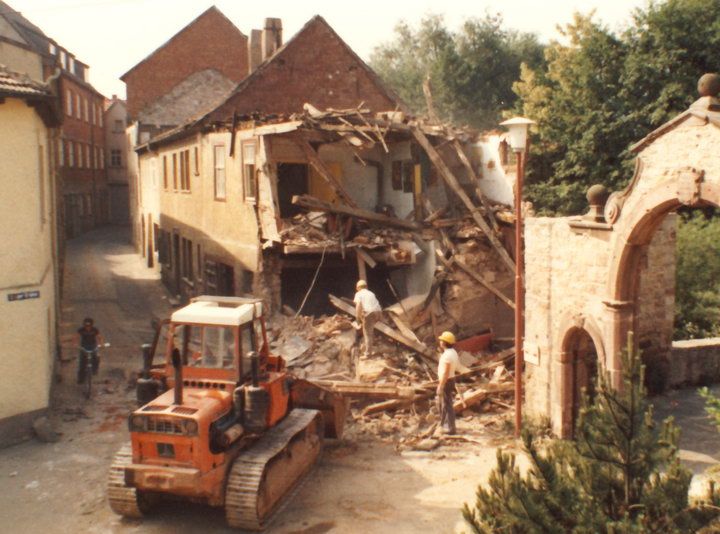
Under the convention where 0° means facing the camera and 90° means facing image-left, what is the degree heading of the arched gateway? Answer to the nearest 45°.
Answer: approximately 45°

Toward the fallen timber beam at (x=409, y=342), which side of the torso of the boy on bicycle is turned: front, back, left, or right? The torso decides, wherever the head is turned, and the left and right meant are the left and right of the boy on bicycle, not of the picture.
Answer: left

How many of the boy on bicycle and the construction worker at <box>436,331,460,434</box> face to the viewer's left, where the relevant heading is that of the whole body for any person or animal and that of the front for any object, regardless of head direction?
1

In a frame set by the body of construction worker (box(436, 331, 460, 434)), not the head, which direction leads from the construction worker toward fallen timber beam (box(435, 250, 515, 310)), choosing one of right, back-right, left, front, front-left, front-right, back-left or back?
right

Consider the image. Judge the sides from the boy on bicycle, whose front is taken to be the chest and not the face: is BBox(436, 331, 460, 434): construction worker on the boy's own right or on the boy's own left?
on the boy's own left

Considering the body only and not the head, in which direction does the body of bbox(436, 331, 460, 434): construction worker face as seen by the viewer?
to the viewer's left

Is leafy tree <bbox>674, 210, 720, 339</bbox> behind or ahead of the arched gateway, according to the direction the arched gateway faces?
behind

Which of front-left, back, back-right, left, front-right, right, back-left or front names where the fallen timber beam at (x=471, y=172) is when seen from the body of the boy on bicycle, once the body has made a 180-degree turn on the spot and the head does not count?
right

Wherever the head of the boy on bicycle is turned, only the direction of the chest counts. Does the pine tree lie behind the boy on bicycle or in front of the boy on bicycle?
in front

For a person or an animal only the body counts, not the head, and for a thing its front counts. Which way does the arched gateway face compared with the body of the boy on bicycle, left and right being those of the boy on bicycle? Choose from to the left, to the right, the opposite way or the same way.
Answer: to the right

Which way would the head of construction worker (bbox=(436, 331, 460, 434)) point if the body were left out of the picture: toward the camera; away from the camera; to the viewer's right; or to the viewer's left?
to the viewer's left

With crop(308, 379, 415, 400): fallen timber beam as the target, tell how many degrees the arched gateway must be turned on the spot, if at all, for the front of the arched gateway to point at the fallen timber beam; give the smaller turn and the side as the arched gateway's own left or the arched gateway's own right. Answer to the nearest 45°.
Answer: approximately 45° to the arched gateway's own right
